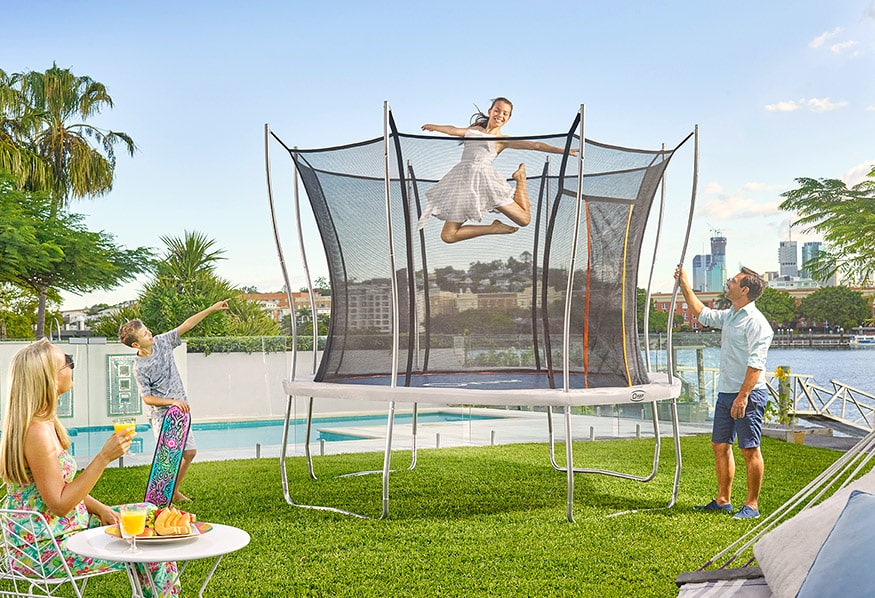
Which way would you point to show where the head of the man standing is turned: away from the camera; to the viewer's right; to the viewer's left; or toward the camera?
to the viewer's left

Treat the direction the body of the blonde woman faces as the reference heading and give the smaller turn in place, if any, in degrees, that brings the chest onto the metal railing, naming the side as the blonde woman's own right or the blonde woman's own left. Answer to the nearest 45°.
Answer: approximately 45° to the blonde woman's own left

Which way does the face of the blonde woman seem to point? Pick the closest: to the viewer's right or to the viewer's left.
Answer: to the viewer's right

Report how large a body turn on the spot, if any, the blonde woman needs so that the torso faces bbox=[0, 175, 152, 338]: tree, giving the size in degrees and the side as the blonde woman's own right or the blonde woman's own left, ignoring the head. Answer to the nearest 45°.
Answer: approximately 90° to the blonde woman's own left

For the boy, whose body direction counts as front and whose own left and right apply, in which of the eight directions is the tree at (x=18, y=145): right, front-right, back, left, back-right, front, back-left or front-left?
back-left

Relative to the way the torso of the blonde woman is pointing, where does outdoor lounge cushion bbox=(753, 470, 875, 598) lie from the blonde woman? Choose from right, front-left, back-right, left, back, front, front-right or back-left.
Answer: front-right

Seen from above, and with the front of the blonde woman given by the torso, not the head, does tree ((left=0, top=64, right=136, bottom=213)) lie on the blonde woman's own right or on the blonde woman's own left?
on the blonde woman's own left

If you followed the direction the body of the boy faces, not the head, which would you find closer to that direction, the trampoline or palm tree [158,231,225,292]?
the trampoline

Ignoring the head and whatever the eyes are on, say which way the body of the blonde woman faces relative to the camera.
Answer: to the viewer's right
